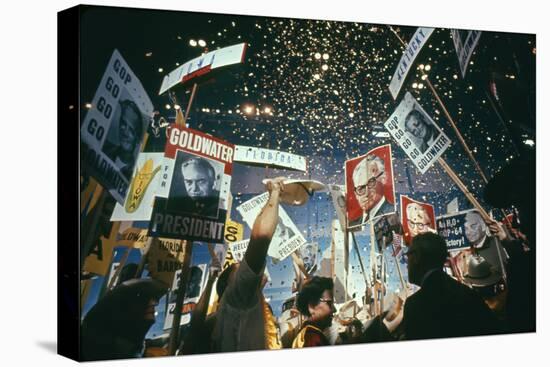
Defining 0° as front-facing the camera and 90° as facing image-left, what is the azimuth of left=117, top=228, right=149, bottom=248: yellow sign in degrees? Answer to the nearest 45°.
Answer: approximately 0°

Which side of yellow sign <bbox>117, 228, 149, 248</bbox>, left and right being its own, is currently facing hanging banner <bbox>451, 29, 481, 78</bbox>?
left

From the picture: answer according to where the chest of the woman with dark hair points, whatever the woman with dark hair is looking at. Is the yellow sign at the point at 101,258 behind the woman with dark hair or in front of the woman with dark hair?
behind

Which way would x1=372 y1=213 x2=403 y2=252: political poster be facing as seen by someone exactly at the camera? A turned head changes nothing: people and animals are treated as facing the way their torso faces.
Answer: facing the viewer

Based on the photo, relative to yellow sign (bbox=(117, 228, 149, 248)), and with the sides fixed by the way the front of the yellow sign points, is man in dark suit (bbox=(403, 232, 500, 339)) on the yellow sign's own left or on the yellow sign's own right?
on the yellow sign's own left

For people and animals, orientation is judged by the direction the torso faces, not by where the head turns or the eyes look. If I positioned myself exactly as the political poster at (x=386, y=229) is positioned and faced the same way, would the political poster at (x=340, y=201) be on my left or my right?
on my right
